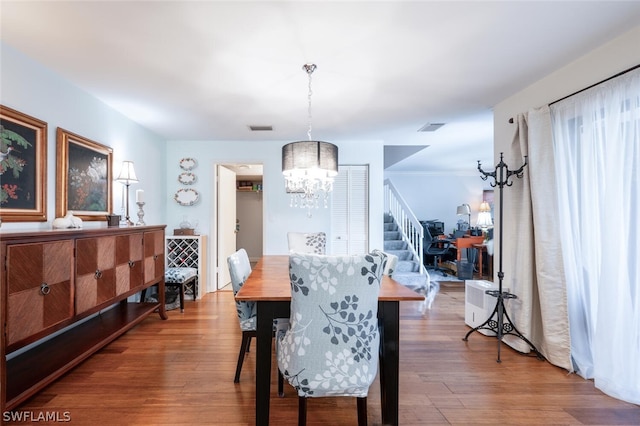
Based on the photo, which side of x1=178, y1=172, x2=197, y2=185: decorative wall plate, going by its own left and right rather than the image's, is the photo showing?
front

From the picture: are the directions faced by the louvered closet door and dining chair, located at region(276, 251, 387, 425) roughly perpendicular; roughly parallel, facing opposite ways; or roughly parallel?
roughly parallel, facing opposite ways

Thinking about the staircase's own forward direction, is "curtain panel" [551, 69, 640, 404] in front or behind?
in front

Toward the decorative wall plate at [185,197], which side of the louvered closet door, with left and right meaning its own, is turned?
right

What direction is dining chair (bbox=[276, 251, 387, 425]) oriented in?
away from the camera

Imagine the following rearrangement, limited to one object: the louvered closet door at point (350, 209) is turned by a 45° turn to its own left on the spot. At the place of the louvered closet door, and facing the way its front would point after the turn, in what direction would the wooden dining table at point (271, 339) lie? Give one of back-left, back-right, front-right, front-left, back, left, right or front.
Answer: front-right

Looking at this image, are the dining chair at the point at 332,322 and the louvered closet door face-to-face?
yes

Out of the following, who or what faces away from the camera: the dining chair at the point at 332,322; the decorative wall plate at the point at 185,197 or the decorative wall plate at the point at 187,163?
the dining chair

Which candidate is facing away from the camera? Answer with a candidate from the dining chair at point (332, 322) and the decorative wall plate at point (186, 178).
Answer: the dining chair

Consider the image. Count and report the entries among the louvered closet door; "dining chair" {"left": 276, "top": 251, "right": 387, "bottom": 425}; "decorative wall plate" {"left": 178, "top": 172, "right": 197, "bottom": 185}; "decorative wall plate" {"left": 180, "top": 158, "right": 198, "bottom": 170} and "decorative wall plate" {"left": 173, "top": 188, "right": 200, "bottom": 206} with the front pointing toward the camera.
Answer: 4

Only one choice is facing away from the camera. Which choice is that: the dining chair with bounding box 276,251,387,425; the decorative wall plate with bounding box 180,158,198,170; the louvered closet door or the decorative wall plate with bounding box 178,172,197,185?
the dining chair

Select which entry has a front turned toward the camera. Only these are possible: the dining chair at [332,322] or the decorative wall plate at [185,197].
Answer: the decorative wall plate

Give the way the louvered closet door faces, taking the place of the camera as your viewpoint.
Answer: facing the viewer

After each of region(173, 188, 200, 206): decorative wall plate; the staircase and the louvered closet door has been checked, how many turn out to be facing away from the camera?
0
